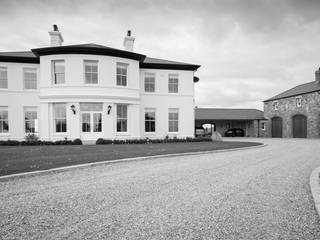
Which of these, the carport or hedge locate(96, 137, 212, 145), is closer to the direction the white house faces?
the hedge

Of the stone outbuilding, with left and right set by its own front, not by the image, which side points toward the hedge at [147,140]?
front

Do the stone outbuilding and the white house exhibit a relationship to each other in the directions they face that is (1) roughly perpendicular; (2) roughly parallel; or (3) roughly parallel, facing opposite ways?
roughly perpendicular

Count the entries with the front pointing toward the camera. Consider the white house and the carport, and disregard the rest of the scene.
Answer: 2

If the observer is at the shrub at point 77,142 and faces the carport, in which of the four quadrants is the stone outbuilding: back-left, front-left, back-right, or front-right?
front-right

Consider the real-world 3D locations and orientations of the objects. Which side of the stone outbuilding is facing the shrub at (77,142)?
front

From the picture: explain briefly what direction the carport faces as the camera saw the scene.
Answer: facing the viewer

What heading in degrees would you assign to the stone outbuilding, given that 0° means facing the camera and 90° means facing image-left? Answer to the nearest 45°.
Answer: approximately 45°
